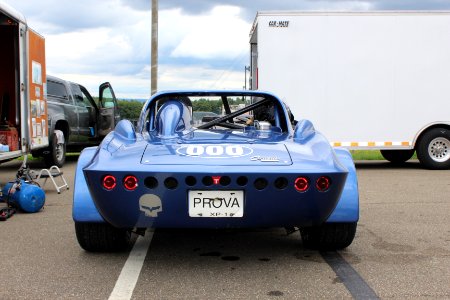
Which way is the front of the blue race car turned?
away from the camera
